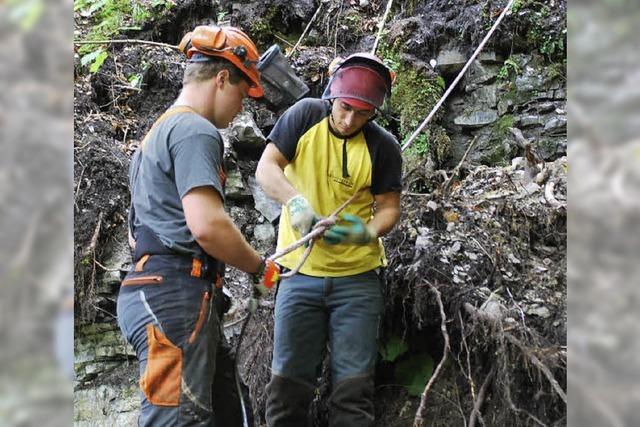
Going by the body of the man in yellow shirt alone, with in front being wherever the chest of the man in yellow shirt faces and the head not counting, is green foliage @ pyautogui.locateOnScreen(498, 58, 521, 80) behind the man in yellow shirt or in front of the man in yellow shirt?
behind

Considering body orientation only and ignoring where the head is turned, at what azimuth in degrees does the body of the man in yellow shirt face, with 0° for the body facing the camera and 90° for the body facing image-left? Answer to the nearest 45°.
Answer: approximately 0°

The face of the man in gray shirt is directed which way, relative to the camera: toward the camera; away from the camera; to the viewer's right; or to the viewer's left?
to the viewer's right

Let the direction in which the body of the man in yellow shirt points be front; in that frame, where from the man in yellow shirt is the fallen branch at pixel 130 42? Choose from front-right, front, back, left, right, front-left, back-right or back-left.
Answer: back-right

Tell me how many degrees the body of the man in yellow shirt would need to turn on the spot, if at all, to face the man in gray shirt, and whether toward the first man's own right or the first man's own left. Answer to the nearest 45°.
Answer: approximately 45° to the first man's own right

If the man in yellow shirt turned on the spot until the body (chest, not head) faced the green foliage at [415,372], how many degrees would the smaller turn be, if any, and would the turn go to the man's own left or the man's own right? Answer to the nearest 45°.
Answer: approximately 135° to the man's own left

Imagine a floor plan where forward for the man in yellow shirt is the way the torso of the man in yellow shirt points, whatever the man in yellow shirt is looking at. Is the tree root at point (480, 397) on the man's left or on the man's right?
on the man's left

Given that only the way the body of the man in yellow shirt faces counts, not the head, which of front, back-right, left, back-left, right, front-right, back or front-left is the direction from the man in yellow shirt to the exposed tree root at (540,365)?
left

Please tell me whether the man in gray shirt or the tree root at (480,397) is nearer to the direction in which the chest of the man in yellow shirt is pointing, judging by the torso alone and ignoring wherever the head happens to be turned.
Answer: the man in gray shirt
